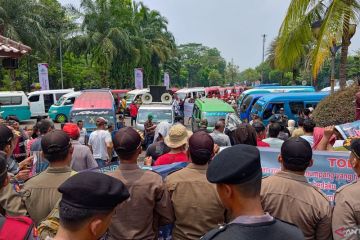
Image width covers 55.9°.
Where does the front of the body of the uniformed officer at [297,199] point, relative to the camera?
away from the camera

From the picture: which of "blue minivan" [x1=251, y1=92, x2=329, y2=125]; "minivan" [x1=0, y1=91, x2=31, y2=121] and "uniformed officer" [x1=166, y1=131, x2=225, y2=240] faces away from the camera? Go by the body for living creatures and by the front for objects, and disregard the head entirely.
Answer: the uniformed officer

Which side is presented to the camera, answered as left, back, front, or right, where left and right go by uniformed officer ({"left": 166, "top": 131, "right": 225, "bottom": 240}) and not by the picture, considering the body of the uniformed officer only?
back

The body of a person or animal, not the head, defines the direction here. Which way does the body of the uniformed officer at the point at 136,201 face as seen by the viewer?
away from the camera

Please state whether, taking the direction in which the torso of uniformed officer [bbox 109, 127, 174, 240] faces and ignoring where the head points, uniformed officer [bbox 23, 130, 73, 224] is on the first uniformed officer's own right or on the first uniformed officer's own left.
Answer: on the first uniformed officer's own left

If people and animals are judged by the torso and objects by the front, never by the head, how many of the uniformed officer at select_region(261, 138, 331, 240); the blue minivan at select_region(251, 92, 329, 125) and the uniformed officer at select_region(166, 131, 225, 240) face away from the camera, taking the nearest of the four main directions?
2

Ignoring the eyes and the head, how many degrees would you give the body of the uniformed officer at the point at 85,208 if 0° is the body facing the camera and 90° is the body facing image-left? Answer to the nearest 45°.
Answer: approximately 225°

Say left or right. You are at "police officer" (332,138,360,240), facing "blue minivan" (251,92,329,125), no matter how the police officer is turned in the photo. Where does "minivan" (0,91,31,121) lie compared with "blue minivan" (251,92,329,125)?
left

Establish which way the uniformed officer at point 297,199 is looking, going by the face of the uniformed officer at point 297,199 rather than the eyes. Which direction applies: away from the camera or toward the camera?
away from the camera

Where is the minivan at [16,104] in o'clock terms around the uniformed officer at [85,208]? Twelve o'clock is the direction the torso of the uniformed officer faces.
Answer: The minivan is roughly at 10 o'clock from the uniformed officer.

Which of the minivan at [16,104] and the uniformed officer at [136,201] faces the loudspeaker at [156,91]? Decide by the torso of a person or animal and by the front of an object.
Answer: the uniformed officer

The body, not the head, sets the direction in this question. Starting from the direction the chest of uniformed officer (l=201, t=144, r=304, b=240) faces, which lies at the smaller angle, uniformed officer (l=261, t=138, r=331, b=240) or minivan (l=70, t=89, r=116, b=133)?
the minivan

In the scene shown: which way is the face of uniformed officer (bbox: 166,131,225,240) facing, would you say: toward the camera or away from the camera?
away from the camera

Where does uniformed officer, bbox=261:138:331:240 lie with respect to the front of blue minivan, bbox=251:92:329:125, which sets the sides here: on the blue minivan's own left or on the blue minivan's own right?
on the blue minivan's own left

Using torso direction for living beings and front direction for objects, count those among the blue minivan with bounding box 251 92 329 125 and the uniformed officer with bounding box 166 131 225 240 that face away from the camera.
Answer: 1

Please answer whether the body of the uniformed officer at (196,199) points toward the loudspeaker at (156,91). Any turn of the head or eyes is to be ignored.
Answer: yes
